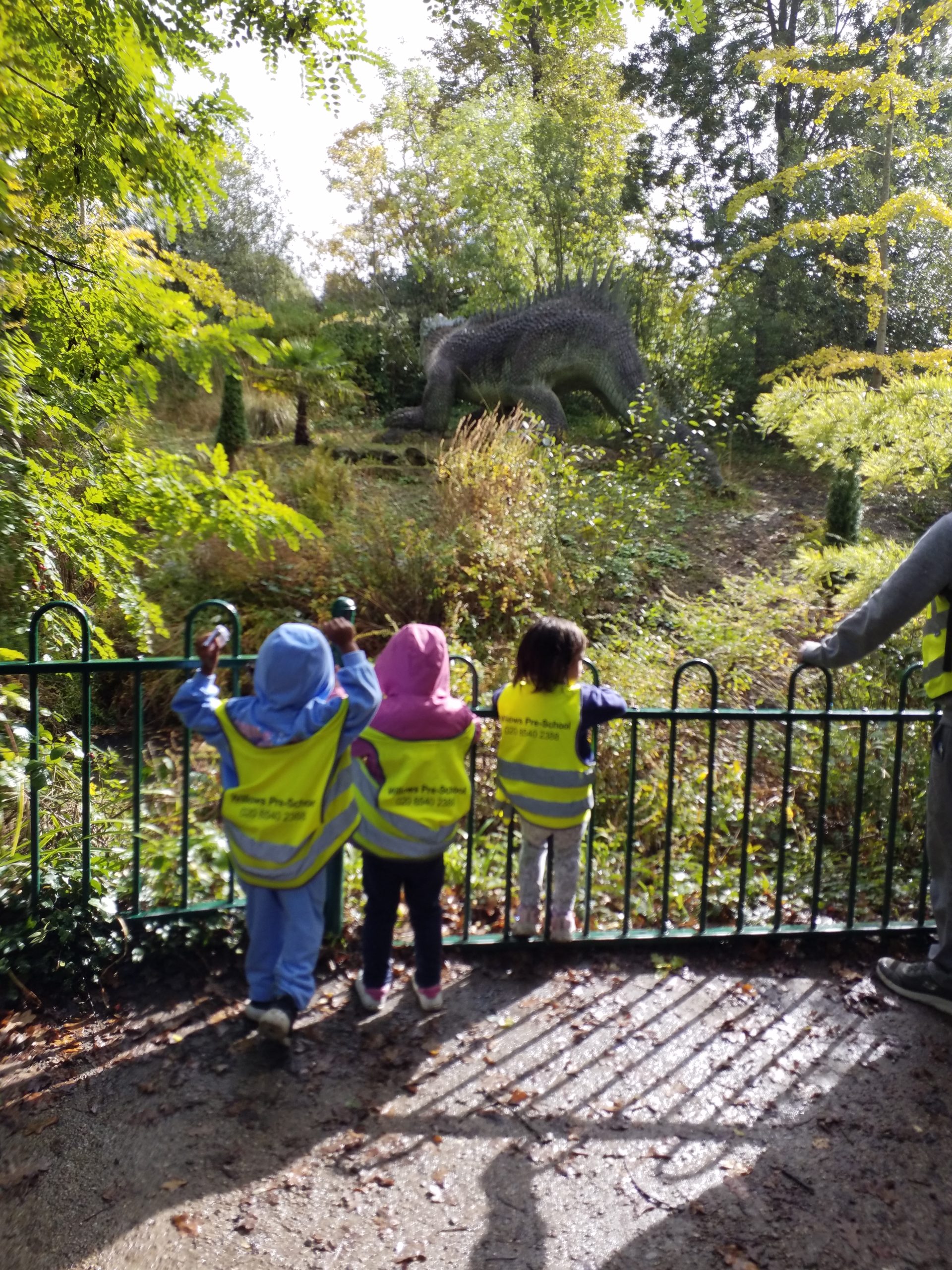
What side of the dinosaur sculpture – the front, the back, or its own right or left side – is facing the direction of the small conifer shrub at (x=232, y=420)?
front

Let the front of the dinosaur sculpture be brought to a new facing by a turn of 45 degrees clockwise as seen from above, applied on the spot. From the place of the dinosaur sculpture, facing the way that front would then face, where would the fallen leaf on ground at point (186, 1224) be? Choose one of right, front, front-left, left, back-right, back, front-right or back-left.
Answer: back-left

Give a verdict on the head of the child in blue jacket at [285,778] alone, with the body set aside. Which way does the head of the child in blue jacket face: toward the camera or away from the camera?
away from the camera

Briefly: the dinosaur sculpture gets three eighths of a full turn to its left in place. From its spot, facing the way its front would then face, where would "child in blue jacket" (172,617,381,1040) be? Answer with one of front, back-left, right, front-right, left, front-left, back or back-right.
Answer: front-right

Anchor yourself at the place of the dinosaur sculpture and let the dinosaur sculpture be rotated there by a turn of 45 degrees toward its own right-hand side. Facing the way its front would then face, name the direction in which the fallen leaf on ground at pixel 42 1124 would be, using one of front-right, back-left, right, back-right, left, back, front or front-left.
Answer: back-left

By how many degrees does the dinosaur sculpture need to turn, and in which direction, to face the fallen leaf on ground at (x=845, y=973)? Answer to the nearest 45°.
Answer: approximately 90° to its left

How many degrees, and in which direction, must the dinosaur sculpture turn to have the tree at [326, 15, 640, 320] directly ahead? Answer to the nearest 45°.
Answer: approximately 90° to its right

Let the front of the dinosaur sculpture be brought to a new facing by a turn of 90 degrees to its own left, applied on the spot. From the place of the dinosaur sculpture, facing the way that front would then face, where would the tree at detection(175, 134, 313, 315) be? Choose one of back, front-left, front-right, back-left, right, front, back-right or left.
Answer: back-right

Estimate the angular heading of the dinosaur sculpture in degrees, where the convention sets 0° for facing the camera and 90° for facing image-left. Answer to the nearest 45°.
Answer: approximately 90°

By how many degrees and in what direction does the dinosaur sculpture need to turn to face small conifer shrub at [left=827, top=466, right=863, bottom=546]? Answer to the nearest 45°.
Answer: approximately 135° to its left

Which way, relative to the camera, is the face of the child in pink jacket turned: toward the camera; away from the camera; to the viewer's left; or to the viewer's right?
away from the camera

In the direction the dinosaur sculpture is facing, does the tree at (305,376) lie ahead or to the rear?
ahead

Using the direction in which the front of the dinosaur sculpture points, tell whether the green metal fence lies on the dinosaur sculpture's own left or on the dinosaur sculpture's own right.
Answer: on the dinosaur sculpture's own left
